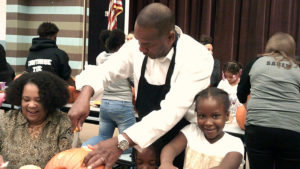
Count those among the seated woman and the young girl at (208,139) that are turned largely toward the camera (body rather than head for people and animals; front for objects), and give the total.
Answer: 2

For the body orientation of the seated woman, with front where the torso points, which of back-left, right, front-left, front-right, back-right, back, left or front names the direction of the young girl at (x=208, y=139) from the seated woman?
front-left

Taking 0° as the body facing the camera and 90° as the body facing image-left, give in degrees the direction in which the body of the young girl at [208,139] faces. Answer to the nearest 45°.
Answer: approximately 0°

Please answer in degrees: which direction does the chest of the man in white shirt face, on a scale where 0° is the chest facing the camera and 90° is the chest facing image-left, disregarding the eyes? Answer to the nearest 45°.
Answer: approximately 45°
